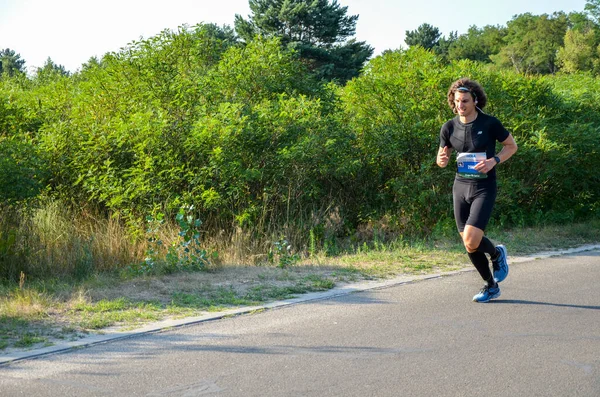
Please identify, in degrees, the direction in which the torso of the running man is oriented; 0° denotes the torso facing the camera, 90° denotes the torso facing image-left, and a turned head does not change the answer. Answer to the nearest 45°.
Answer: approximately 45°

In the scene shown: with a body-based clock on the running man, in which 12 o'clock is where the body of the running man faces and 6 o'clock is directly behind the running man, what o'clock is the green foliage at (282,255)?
The green foliage is roughly at 3 o'clock from the running man.

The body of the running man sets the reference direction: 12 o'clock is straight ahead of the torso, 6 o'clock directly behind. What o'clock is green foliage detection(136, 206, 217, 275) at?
The green foliage is roughly at 2 o'clock from the running man.
